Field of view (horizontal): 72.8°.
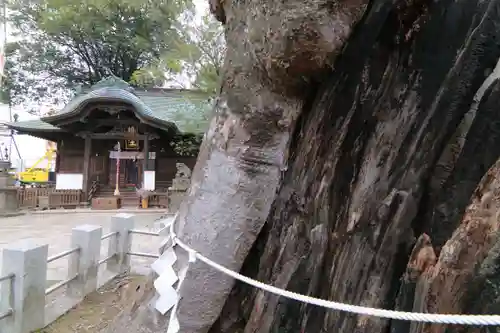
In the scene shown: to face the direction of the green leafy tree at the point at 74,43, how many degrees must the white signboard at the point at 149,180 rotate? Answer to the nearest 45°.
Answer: approximately 135° to its right

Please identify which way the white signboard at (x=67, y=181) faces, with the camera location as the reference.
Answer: facing the viewer

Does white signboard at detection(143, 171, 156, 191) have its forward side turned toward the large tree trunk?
yes

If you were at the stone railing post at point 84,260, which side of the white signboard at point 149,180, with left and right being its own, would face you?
front

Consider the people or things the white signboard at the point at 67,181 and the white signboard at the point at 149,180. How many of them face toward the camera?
2

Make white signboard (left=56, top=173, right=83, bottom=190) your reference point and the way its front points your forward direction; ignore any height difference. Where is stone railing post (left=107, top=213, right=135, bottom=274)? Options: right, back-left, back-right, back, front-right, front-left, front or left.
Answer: front

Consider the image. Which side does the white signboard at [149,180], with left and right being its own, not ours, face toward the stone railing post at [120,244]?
front

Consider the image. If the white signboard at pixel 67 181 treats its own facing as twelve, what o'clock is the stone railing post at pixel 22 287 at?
The stone railing post is roughly at 12 o'clock from the white signboard.

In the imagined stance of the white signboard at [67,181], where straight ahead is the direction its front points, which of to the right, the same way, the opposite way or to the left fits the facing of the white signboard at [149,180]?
the same way

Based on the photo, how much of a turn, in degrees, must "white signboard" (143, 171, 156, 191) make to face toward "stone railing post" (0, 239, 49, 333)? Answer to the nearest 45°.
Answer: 0° — it already faces it

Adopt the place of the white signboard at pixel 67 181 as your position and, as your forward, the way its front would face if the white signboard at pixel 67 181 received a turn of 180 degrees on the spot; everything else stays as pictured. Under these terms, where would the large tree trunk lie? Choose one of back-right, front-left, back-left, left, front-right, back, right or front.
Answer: back
